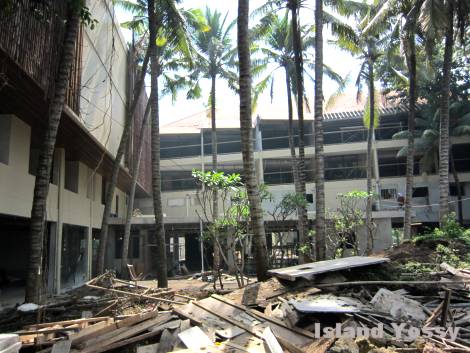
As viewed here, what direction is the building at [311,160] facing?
toward the camera

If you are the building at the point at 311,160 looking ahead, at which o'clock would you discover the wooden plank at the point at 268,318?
The wooden plank is roughly at 12 o'clock from the building.

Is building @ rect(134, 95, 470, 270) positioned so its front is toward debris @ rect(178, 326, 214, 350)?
yes

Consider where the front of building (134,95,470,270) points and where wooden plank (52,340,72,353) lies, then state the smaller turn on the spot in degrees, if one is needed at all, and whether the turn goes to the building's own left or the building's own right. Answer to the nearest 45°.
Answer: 0° — it already faces it

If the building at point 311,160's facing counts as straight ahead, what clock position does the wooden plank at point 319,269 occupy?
The wooden plank is roughly at 12 o'clock from the building.

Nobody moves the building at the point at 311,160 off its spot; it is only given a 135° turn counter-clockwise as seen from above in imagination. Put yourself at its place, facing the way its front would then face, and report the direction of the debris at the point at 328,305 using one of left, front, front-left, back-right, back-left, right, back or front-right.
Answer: back-right

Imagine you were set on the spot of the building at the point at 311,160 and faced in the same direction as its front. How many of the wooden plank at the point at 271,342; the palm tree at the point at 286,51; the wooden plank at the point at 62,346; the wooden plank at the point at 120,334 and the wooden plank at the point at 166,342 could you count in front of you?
5

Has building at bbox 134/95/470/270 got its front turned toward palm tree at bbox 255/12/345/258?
yes

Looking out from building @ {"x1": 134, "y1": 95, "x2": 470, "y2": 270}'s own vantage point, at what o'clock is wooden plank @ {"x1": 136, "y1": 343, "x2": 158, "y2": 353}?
The wooden plank is roughly at 12 o'clock from the building.

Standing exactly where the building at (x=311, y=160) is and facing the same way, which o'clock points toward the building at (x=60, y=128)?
the building at (x=60, y=128) is roughly at 1 o'clock from the building at (x=311, y=160).

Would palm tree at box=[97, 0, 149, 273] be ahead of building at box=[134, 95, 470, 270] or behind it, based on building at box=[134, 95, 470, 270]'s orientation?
ahead

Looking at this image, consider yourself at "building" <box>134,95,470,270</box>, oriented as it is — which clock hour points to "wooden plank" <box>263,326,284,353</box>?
The wooden plank is roughly at 12 o'clock from the building.

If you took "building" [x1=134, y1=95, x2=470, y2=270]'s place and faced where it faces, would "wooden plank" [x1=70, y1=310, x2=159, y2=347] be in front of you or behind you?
in front
